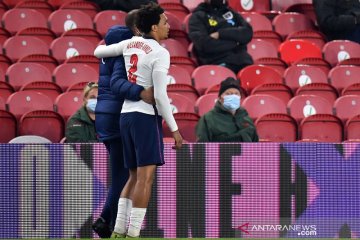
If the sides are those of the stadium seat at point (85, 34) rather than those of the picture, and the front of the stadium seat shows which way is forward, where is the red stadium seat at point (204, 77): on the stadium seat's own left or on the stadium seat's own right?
on the stadium seat's own left

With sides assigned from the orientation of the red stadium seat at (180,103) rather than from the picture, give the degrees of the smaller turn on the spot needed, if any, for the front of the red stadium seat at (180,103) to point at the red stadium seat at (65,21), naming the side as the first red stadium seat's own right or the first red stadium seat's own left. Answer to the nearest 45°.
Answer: approximately 135° to the first red stadium seat's own right

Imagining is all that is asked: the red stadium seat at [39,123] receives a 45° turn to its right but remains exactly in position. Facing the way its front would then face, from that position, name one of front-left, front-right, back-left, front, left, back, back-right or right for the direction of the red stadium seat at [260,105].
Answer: back-left

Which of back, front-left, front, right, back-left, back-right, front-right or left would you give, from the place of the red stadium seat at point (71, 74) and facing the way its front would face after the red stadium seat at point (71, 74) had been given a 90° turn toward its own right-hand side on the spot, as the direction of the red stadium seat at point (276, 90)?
back

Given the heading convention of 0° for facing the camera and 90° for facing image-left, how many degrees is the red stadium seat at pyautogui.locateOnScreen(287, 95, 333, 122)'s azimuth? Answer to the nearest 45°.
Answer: approximately 0°

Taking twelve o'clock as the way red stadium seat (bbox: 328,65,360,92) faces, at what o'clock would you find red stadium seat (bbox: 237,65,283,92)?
red stadium seat (bbox: 237,65,283,92) is roughly at 2 o'clock from red stadium seat (bbox: 328,65,360,92).
